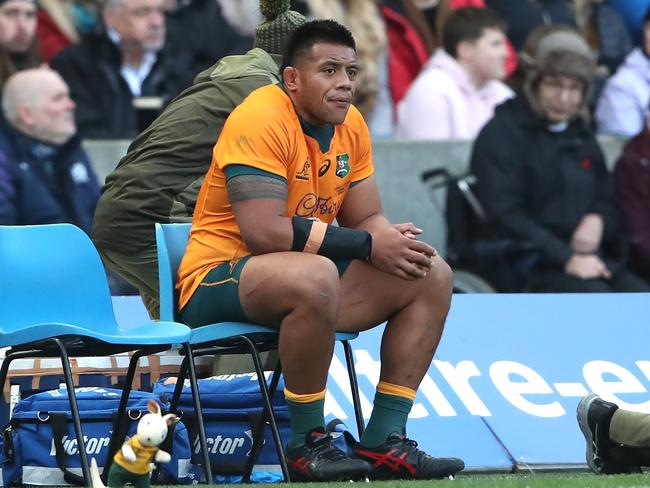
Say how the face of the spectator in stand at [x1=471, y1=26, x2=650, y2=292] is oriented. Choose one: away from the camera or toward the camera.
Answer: toward the camera

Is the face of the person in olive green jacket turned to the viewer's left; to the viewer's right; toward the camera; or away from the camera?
away from the camera

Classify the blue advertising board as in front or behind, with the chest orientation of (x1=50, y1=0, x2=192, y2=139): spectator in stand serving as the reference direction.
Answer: in front

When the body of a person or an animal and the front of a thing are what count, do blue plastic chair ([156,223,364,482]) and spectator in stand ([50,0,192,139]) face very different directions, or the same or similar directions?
same or similar directions

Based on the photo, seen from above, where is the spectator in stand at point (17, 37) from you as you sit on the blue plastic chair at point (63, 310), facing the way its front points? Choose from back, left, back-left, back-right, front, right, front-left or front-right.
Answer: back-left

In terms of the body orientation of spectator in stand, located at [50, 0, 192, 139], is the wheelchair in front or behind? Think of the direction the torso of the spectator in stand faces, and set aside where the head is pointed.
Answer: in front

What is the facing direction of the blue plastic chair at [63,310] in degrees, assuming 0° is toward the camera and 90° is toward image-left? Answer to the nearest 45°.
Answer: approximately 315°

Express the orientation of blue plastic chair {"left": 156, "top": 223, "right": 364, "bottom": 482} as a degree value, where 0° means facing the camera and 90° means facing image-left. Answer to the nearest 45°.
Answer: approximately 315°

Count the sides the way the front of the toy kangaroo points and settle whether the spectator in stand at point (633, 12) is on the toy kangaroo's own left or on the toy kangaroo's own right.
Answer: on the toy kangaroo's own left

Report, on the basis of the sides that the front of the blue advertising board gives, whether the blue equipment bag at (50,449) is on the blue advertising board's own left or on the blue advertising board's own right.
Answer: on the blue advertising board's own right

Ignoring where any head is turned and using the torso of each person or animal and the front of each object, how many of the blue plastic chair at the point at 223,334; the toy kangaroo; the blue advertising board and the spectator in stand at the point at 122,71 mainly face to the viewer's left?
0

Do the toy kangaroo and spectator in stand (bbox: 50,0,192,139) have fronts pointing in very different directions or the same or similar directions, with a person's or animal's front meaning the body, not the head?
same or similar directions

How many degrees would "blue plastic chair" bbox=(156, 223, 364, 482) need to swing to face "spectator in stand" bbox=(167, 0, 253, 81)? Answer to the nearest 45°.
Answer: approximately 135° to its left

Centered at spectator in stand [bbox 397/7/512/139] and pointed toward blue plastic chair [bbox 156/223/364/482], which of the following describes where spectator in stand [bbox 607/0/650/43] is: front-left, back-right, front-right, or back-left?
back-left

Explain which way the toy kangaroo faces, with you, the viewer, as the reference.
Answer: facing the viewer and to the right of the viewer

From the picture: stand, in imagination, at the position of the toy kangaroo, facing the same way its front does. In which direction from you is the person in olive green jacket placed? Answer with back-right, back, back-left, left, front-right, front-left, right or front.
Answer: back-left

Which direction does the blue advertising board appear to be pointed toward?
toward the camera

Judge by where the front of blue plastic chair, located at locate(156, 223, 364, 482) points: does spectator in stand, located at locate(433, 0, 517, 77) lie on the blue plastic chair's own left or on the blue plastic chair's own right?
on the blue plastic chair's own left
